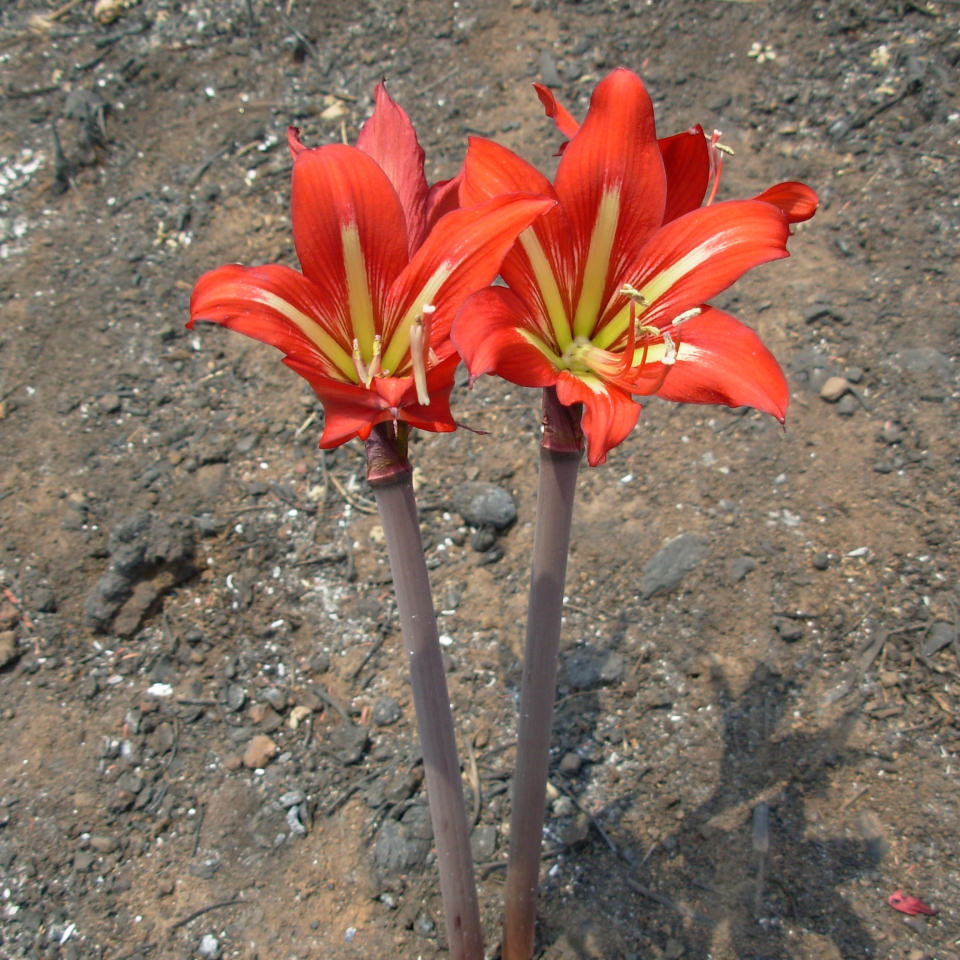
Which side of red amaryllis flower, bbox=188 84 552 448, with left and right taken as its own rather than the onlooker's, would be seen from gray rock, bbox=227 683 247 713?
back

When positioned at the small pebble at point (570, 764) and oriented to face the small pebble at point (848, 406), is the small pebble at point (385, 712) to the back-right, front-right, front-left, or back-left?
back-left

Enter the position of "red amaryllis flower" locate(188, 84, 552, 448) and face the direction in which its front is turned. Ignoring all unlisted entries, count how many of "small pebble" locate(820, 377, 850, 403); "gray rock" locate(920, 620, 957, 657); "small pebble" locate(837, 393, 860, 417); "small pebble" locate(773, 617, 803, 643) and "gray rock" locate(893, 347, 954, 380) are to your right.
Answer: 0

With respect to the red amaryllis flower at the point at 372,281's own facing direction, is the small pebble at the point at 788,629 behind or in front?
behind

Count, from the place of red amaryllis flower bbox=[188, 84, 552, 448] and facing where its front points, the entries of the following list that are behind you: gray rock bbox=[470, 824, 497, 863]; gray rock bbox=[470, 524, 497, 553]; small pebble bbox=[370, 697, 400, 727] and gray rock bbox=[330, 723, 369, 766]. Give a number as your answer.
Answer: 4

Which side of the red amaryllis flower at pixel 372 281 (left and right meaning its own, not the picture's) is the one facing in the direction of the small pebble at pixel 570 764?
back

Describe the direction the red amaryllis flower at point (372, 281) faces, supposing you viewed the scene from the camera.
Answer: facing the viewer

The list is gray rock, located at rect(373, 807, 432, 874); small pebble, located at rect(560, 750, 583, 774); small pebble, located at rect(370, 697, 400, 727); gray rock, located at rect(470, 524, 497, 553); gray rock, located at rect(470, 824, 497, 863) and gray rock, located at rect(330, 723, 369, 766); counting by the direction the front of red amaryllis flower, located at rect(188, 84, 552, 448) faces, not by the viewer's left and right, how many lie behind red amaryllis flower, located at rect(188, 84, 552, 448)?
6

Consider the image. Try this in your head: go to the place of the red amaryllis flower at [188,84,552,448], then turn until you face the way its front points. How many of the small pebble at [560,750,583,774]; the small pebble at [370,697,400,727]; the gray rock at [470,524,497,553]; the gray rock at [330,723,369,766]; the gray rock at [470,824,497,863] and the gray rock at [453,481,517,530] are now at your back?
6
